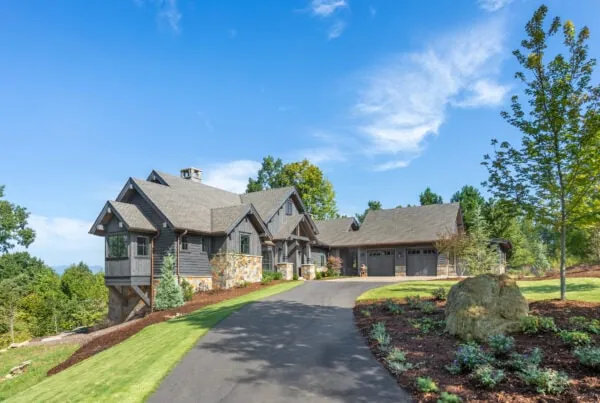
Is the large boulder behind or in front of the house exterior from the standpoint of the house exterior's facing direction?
in front

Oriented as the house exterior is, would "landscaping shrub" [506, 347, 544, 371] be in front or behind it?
in front

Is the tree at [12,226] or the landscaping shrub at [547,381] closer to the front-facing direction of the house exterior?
the landscaping shrub

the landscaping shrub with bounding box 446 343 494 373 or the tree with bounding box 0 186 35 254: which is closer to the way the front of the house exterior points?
the landscaping shrub

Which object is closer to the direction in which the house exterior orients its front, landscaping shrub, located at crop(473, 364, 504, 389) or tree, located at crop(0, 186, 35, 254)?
the landscaping shrub

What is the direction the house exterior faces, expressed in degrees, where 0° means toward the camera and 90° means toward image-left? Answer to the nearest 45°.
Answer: approximately 315°
